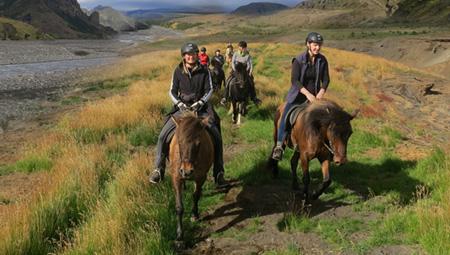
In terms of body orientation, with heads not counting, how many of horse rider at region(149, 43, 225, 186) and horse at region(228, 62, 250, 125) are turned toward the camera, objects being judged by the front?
2

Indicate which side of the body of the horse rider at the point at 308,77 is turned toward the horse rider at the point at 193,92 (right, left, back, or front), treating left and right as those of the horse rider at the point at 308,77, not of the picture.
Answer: right

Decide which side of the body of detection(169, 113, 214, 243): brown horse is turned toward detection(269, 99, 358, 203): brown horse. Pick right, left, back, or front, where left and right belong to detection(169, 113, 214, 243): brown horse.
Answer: left

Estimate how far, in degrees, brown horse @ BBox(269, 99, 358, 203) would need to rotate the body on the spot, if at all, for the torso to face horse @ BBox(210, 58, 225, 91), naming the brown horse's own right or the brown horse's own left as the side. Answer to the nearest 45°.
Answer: approximately 135° to the brown horse's own left

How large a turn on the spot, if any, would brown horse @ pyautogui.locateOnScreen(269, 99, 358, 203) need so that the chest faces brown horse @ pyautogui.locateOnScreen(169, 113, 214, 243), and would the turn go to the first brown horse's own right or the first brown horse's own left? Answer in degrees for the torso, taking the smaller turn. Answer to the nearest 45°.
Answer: approximately 90° to the first brown horse's own right

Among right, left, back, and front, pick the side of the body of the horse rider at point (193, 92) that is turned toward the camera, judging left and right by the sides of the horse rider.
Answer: front

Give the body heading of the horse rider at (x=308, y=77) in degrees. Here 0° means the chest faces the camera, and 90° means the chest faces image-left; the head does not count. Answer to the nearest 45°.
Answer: approximately 315°

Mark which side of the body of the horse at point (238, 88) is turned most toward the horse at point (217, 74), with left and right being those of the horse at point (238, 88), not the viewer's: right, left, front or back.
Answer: back

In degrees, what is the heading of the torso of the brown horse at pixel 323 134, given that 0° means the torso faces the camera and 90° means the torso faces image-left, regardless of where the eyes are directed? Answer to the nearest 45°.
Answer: approximately 315°

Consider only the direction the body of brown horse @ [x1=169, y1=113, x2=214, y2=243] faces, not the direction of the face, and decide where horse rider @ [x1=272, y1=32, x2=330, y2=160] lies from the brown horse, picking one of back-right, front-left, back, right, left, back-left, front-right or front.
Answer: back-left

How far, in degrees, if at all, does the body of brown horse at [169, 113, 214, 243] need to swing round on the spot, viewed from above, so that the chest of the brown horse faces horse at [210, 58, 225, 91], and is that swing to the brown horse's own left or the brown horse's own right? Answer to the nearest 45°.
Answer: approximately 180°

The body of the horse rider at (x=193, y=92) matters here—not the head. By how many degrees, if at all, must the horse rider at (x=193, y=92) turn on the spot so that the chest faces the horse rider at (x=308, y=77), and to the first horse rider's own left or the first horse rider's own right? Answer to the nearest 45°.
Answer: approximately 90° to the first horse rider's own left
